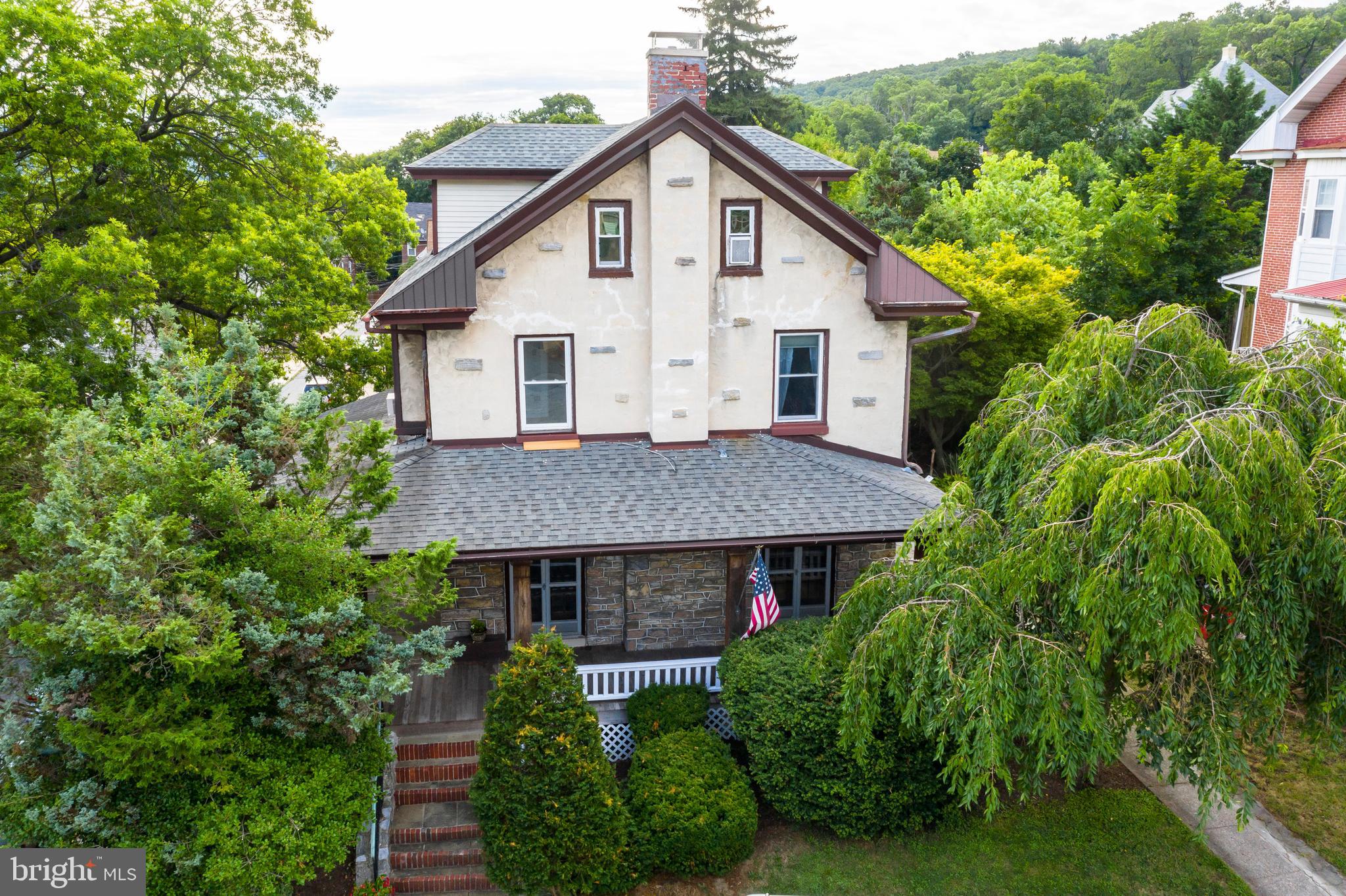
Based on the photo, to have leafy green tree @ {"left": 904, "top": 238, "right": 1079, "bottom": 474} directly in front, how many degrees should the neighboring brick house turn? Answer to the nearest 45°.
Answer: approximately 45° to its right

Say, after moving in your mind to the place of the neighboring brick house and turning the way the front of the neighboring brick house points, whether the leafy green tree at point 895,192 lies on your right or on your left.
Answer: on your right

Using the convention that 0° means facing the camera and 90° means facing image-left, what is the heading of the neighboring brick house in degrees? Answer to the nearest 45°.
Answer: approximately 0°

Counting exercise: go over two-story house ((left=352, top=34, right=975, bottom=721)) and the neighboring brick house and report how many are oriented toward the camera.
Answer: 2

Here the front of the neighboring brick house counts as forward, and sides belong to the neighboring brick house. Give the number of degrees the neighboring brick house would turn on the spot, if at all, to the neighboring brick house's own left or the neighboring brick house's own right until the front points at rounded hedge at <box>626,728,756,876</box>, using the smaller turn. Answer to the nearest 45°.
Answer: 0° — it already faces it

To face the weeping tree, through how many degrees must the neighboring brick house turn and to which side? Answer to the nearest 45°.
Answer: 0° — it already faces it

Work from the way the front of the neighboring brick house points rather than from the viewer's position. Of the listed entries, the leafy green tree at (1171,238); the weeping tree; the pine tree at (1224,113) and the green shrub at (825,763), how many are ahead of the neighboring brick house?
2

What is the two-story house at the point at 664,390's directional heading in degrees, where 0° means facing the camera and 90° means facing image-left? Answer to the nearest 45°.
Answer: approximately 0°

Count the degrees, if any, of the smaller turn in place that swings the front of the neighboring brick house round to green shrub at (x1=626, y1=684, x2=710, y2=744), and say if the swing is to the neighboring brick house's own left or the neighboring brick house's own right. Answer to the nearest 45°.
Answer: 0° — it already faces it

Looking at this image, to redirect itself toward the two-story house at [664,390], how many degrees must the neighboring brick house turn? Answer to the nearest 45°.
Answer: approximately 45° to its right

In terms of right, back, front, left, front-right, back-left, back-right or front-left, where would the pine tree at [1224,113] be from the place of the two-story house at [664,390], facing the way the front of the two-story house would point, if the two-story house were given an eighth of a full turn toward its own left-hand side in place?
left
